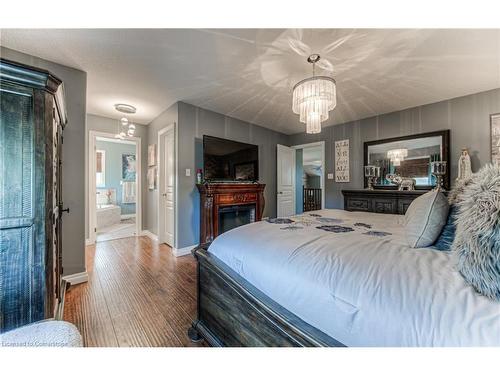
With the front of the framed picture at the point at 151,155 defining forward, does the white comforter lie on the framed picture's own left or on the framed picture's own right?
on the framed picture's own left

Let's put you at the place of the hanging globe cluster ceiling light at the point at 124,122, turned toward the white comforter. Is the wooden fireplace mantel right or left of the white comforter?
left

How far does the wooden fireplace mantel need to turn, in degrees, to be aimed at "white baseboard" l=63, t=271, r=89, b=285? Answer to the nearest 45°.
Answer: approximately 90° to its right

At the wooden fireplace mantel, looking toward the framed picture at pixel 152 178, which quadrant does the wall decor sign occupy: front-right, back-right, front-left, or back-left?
back-right

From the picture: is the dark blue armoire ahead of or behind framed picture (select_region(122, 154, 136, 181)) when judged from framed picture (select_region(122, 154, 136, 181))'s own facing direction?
ahead

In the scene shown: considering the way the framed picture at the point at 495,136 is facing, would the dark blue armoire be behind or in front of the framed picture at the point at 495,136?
in front

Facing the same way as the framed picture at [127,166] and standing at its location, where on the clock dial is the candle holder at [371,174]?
The candle holder is roughly at 11 o'clock from the framed picture.

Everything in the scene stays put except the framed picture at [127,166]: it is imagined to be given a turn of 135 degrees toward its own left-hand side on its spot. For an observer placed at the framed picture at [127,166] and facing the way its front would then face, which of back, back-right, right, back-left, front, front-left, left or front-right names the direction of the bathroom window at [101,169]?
back-left

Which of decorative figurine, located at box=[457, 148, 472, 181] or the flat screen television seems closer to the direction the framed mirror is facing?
the flat screen television

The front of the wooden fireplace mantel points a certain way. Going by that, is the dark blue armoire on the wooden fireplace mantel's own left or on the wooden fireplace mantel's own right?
on the wooden fireplace mantel's own right

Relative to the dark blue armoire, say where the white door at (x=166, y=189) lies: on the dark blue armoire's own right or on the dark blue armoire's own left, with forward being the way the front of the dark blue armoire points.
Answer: on the dark blue armoire's own left

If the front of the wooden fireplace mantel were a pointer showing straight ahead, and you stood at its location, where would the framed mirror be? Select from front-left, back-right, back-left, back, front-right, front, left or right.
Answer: front-left

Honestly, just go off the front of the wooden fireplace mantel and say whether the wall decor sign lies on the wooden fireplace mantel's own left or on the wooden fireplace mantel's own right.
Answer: on the wooden fireplace mantel's own left

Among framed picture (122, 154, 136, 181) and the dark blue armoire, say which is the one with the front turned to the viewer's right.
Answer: the dark blue armoire

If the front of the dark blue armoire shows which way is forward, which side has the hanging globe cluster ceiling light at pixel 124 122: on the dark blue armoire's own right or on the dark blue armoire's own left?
on the dark blue armoire's own left
